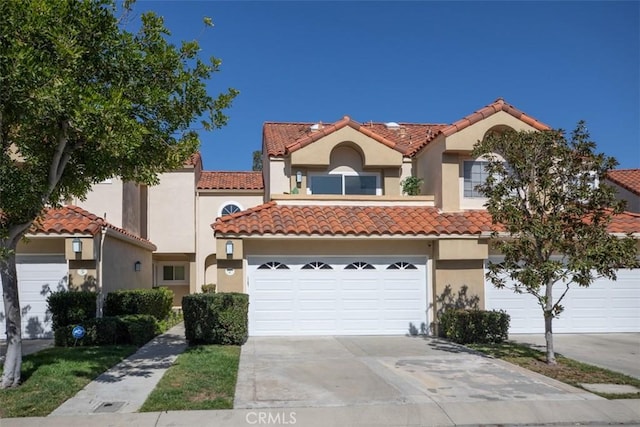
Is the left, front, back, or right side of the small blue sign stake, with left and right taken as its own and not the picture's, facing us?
front

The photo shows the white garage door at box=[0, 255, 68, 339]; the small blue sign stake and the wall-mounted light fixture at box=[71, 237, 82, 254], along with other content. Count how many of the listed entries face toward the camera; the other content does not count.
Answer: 3

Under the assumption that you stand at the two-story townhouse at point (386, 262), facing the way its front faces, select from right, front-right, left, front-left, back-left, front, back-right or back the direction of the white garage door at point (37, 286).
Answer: right

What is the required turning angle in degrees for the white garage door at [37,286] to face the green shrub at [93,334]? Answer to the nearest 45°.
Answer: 0° — it already faces it

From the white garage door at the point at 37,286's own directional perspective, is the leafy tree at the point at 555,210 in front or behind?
in front

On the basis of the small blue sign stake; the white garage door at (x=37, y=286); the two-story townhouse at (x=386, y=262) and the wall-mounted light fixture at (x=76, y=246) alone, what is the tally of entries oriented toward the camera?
4

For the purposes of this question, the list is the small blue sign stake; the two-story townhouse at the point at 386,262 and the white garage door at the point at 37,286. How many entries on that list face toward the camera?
3

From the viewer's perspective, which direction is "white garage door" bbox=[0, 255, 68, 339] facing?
toward the camera

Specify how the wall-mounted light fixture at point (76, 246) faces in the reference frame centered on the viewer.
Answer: facing the viewer

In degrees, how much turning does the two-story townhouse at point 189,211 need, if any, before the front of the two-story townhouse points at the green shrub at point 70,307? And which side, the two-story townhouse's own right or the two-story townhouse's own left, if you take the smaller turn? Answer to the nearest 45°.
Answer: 0° — it already faces it
